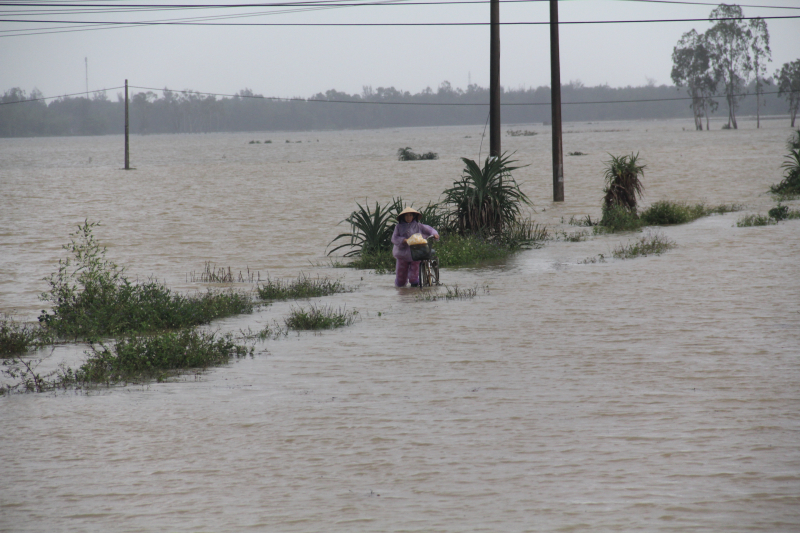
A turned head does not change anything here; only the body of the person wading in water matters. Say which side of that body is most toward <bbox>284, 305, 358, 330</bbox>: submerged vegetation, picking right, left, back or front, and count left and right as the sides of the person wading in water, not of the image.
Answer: front

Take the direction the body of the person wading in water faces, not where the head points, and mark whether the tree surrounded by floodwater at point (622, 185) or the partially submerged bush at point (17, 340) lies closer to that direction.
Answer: the partially submerged bush

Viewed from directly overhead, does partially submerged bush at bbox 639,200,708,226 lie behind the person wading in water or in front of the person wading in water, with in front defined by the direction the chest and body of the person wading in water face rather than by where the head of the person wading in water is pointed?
behind

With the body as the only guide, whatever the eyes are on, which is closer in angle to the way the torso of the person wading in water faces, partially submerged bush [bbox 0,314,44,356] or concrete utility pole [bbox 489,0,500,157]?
the partially submerged bush

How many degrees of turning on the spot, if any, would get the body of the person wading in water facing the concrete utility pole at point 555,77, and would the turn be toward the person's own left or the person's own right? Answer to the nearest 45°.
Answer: approximately 180°

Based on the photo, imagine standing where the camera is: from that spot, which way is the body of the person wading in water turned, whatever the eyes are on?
toward the camera

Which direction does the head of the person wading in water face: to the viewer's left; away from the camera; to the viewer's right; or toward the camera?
toward the camera

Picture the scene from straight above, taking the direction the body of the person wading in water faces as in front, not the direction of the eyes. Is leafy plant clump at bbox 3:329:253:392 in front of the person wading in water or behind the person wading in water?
in front
